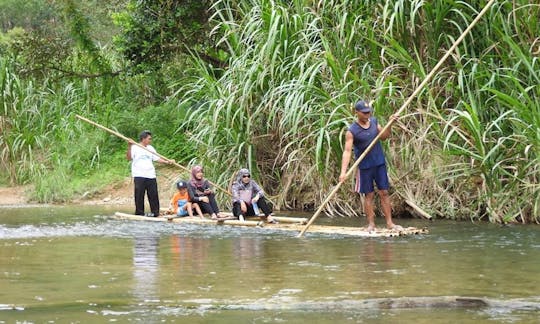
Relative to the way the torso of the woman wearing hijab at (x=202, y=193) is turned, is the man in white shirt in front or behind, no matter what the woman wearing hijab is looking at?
behind

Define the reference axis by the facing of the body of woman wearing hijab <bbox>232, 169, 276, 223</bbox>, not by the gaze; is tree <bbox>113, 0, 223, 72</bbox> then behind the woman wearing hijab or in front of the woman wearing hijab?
behind

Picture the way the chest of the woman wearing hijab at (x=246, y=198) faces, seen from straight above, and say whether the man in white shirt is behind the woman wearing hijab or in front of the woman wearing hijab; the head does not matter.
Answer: behind

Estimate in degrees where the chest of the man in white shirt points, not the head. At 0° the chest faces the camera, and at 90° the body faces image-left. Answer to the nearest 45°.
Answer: approximately 315°
